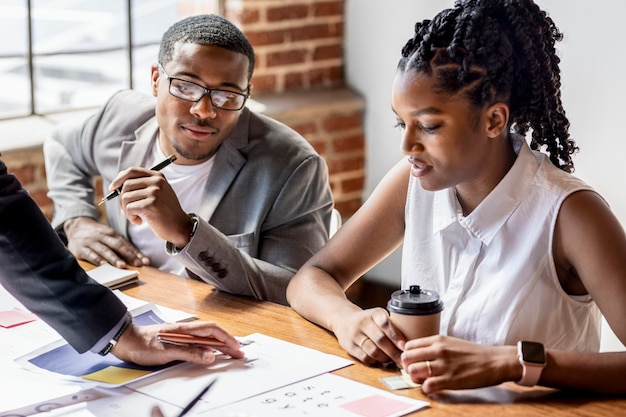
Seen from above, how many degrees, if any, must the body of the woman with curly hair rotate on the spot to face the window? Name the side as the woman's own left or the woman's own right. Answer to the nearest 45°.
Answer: approximately 90° to the woman's own right

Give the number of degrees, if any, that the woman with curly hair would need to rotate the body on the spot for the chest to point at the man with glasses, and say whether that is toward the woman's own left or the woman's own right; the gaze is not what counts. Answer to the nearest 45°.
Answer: approximately 90° to the woman's own right

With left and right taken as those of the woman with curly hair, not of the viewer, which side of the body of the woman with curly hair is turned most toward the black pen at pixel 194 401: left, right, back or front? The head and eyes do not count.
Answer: front

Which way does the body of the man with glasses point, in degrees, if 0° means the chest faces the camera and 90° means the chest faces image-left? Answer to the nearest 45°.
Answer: approximately 0°

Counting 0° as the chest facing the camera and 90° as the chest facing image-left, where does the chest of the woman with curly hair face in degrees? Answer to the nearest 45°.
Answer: approximately 45°

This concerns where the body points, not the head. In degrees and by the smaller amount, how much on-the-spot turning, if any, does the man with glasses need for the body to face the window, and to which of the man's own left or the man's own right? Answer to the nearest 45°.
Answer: approximately 180°

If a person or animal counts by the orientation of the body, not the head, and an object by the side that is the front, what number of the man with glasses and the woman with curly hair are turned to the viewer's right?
0
